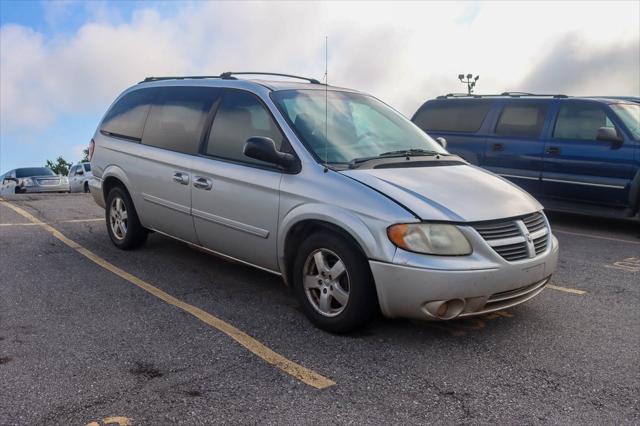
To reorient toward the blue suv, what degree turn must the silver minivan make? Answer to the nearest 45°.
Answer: approximately 90° to its left

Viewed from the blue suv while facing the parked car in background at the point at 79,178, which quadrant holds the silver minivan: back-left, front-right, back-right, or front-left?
back-left

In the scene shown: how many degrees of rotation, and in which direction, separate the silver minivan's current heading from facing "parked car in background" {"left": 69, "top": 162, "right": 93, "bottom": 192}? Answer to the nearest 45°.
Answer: approximately 180°

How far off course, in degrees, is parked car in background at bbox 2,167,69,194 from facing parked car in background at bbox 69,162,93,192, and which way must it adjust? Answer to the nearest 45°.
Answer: approximately 90° to its left

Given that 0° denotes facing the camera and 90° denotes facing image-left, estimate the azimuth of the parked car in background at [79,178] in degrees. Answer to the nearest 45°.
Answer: approximately 315°

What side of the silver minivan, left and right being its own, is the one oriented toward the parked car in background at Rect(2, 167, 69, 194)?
back

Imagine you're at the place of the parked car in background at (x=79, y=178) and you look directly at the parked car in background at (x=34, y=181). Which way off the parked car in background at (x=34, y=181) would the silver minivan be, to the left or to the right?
left
